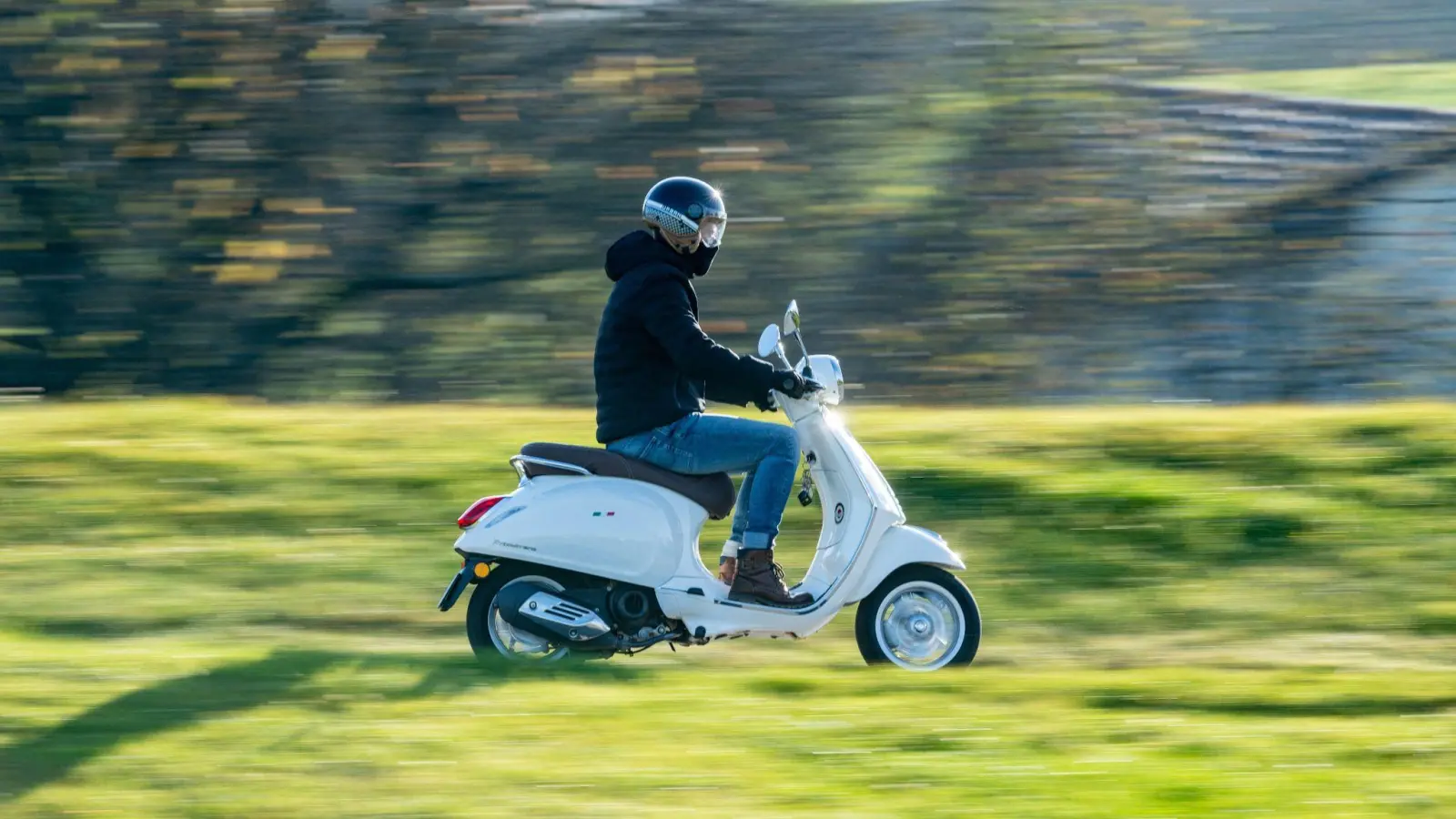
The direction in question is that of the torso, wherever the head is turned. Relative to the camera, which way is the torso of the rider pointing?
to the viewer's right

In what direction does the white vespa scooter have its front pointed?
to the viewer's right
